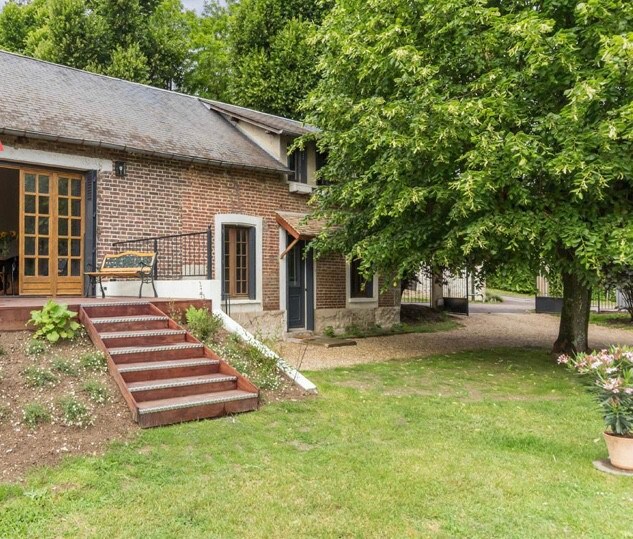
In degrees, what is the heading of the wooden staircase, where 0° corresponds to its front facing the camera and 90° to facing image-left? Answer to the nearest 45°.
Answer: approximately 315°

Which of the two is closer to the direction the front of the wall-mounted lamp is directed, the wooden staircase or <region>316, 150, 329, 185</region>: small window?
the wooden staircase

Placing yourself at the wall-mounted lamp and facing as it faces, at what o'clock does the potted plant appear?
The potted plant is roughly at 11 o'clock from the wall-mounted lamp.

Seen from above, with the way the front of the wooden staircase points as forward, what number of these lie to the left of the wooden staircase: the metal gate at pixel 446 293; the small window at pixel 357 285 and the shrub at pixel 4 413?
2

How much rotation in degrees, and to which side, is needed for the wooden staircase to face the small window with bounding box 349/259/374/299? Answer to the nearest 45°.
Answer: approximately 90° to its left

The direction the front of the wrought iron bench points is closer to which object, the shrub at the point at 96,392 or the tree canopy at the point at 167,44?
the shrub

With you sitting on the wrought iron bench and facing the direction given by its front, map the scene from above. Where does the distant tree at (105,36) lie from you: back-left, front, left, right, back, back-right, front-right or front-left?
back-right

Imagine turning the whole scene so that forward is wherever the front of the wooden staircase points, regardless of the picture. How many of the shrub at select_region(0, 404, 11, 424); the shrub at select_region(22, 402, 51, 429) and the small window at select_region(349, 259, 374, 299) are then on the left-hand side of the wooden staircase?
1
